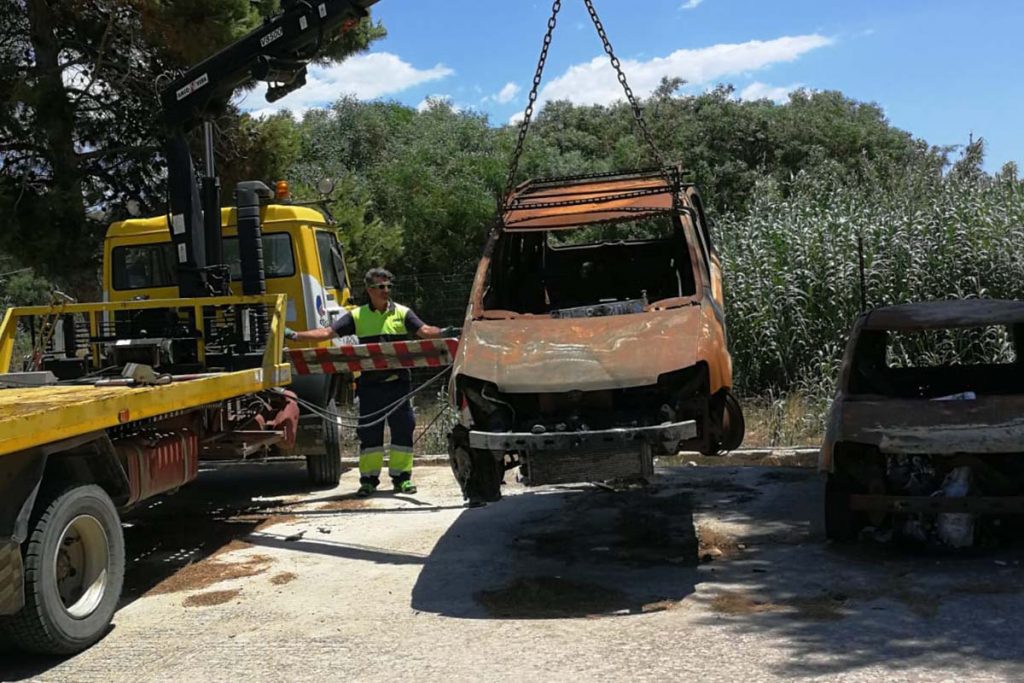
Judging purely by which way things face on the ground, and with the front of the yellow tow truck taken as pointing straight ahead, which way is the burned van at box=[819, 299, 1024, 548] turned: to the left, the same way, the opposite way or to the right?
the opposite way

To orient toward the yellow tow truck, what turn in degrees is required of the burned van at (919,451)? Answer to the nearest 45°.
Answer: approximately 90° to its right

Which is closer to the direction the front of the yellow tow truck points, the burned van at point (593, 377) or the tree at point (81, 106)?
the tree

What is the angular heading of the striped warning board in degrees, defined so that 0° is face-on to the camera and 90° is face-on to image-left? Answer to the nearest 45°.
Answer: approximately 0°

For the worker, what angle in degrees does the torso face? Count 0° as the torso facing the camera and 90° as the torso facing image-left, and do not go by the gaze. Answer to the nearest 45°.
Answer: approximately 0°

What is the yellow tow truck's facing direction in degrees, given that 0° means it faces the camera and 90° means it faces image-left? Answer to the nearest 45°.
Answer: approximately 225°

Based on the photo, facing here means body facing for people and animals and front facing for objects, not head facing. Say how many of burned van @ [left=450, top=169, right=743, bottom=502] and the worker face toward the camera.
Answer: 2
